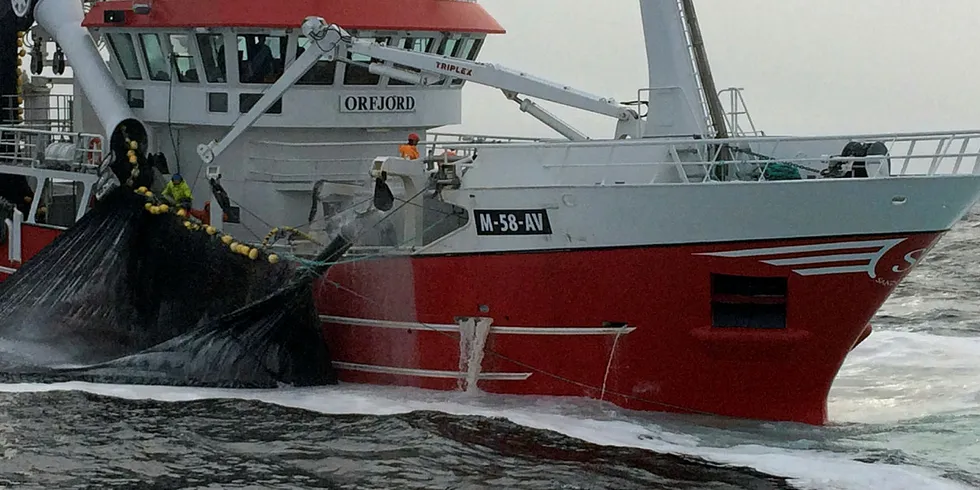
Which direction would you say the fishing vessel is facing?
to the viewer's right

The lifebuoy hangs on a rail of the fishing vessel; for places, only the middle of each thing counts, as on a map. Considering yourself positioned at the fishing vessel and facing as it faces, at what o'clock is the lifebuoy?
The lifebuoy is roughly at 7 o'clock from the fishing vessel.
